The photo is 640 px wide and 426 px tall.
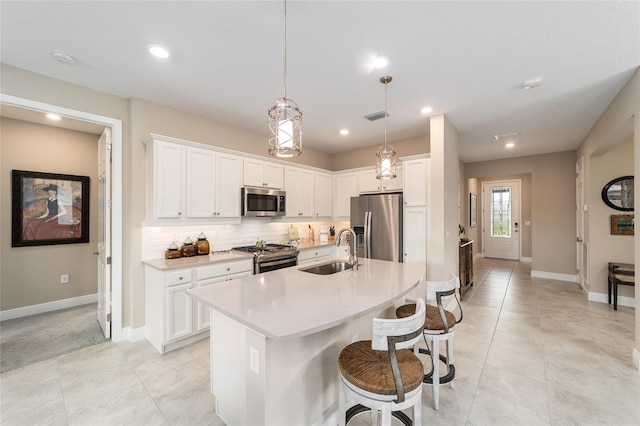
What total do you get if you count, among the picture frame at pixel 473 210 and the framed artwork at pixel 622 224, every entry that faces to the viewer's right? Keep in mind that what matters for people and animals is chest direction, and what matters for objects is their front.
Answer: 1

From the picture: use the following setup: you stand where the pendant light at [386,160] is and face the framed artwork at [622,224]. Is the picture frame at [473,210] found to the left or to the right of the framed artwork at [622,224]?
left

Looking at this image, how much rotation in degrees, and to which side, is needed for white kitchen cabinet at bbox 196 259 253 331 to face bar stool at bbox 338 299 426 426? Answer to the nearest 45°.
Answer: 0° — it already faces it

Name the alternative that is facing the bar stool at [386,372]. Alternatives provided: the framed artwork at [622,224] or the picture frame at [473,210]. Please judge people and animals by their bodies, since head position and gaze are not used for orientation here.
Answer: the framed artwork
